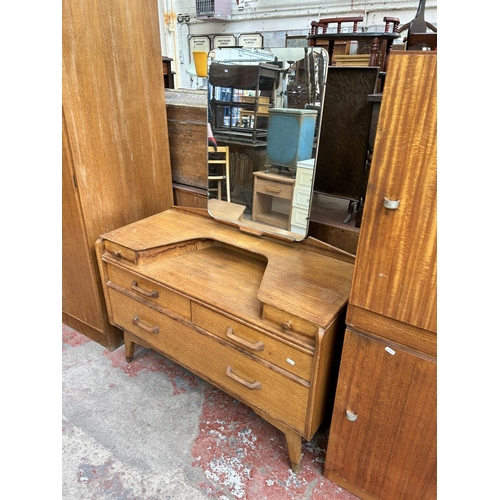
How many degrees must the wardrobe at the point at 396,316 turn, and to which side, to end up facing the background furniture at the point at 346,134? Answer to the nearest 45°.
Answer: approximately 90° to its right

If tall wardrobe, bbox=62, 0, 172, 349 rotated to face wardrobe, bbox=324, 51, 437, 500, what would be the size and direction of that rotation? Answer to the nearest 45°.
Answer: approximately 90° to its left

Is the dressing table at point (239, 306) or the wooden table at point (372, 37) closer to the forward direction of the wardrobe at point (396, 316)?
the dressing table

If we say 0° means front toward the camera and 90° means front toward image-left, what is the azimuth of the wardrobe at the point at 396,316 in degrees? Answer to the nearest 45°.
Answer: approximately 45°

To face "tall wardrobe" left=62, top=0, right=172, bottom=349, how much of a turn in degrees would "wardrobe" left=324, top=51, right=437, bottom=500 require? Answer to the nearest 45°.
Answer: approximately 45° to its right

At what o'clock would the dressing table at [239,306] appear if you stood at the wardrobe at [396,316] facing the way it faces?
The dressing table is roughly at 2 o'clock from the wardrobe.
